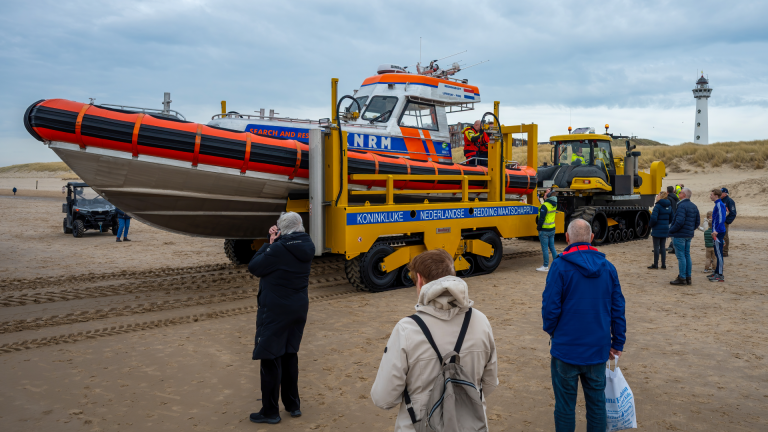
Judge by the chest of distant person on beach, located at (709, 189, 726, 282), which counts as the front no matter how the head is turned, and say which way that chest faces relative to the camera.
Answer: to the viewer's left

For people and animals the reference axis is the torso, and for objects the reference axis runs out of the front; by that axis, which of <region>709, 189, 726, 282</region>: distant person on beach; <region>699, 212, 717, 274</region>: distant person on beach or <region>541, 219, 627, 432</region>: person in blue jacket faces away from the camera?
the person in blue jacket

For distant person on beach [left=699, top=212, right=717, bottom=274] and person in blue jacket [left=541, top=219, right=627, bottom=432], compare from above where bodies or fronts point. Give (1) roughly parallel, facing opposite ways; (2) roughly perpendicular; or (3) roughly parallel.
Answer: roughly perpendicular

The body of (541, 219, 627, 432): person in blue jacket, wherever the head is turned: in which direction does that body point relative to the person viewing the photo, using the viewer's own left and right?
facing away from the viewer

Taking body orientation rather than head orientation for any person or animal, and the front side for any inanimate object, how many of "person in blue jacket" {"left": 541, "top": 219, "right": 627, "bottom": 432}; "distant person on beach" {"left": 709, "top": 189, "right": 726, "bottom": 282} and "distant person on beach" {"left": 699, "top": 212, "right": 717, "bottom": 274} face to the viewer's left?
2

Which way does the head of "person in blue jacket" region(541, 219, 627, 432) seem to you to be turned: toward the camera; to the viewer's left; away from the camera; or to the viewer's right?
away from the camera

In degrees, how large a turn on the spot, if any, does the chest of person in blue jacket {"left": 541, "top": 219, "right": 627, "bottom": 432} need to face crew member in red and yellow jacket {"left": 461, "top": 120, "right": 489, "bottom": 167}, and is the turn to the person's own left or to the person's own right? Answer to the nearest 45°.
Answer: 0° — they already face them

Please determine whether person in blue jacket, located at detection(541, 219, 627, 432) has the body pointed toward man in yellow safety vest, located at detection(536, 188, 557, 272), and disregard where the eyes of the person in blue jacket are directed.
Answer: yes

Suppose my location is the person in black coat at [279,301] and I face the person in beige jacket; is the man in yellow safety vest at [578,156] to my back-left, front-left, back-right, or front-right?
back-left

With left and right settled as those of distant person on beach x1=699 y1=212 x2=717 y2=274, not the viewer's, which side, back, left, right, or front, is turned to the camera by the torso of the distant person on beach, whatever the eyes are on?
left
